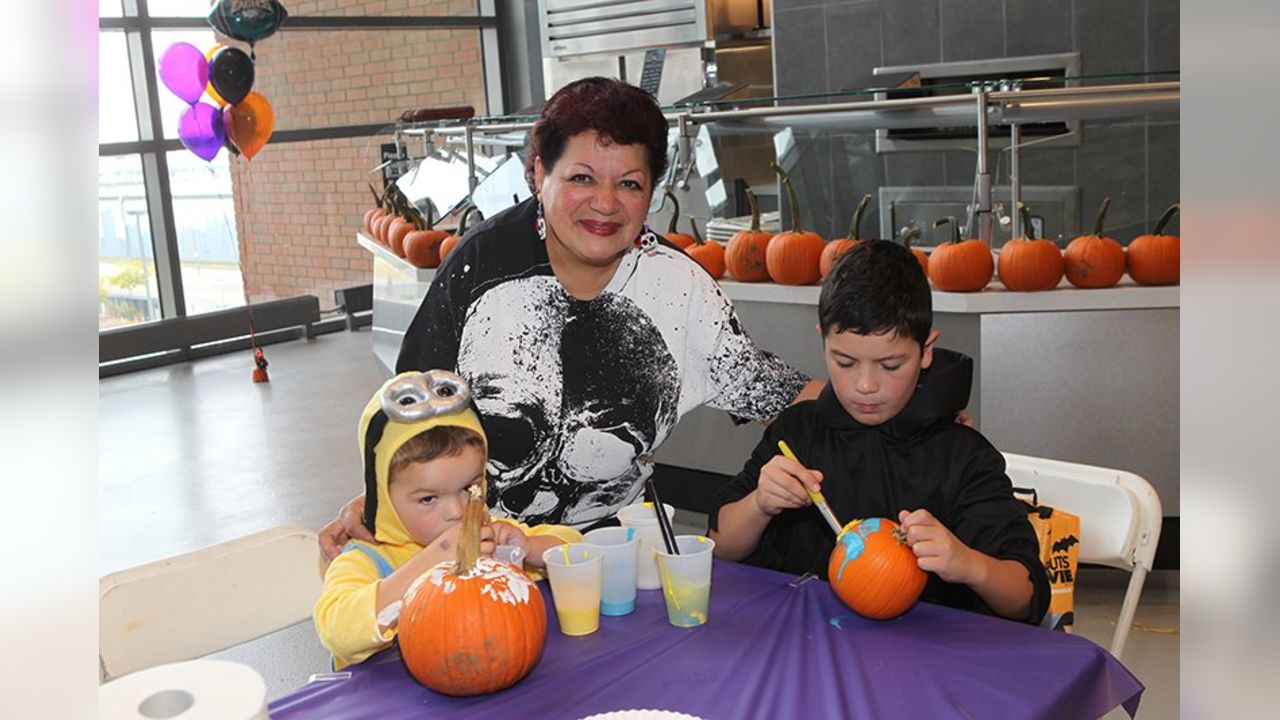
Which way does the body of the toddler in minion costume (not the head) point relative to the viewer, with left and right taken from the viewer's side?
facing the viewer and to the right of the viewer

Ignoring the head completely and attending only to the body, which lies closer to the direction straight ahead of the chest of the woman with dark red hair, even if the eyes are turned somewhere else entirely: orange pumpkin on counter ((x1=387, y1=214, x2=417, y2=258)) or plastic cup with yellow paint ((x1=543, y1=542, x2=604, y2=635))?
the plastic cup with yellow paint

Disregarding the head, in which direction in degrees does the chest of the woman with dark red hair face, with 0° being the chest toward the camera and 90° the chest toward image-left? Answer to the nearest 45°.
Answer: approximately 0°

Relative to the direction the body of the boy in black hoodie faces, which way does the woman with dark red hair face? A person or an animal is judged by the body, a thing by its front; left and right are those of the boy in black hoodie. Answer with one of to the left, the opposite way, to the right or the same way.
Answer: the same way

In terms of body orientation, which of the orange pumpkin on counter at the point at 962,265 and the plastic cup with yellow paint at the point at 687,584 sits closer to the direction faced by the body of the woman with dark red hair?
the plastic cup with yellow paint

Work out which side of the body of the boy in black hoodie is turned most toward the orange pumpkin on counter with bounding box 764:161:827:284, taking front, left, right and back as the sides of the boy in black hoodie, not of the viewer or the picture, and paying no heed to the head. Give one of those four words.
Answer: back

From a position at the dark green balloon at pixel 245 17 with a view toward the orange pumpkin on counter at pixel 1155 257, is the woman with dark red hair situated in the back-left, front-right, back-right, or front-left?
front-right

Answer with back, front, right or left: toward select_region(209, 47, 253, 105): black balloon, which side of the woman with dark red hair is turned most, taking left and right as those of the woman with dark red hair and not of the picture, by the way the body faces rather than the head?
back

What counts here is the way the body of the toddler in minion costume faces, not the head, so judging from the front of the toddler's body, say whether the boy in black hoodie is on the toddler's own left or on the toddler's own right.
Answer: on the toddler's own left

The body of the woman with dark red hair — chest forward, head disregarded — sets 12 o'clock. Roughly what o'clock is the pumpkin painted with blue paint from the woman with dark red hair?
The pumpkin painted with blue paint is roughly at 11 o'clock from the woman with dark red hair.

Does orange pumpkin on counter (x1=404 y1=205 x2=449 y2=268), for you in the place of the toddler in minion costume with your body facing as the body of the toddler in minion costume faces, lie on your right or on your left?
on your left

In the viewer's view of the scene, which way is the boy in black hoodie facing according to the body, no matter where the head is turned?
toward the camera

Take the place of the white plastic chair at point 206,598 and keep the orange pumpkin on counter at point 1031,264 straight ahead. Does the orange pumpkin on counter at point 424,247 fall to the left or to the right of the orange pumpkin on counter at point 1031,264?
left

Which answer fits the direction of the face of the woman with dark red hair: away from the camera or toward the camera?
toward the camera

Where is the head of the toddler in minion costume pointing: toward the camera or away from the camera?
toward the camera

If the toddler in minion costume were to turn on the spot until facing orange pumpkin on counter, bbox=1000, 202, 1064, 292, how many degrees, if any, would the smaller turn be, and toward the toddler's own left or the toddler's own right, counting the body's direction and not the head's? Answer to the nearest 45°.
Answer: approximately 90° to the toddler's own left

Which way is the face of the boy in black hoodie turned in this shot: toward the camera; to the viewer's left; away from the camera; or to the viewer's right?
toward the camera

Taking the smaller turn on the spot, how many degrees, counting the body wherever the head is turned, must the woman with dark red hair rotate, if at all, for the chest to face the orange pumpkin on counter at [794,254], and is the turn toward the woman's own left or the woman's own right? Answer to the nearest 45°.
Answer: approximately 135° to the woman's own left
